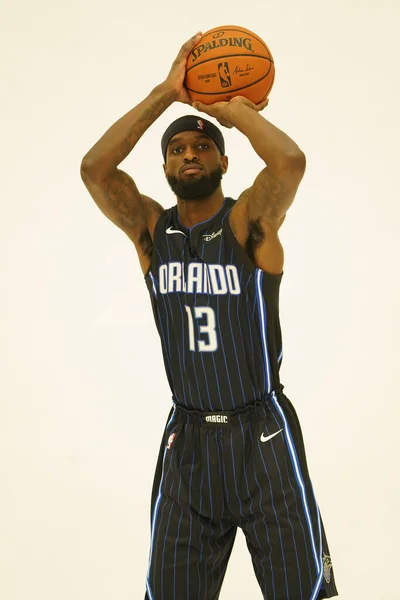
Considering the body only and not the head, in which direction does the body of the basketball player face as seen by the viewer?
toward the camera
